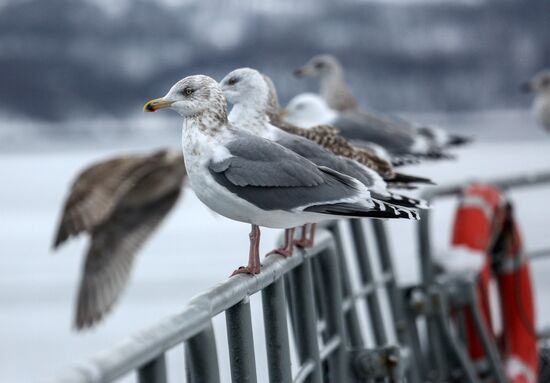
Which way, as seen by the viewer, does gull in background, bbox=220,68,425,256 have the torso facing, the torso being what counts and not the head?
to the viewer's left

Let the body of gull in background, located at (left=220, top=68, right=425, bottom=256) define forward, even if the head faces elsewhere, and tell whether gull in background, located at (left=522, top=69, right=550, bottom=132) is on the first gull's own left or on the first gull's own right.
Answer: on the first gull's own right

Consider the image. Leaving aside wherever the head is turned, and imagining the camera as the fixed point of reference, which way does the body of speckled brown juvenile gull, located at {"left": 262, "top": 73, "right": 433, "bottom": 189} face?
to the viewer's left

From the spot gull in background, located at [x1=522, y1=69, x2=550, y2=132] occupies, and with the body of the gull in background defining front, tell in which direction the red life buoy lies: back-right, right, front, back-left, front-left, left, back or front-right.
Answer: left

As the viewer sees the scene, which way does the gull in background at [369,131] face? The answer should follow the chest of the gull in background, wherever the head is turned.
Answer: to the viewer's left

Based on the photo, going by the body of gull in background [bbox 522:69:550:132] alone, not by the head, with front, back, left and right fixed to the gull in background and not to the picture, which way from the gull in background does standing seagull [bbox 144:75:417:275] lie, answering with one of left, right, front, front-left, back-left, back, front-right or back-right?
left

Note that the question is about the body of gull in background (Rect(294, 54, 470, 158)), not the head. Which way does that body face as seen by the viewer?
to the viewer's left

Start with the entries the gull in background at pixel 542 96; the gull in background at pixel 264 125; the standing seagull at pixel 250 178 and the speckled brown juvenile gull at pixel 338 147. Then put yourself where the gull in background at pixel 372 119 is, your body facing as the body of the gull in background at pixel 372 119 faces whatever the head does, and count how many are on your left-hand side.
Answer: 3

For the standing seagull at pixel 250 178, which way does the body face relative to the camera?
to the viewer's left

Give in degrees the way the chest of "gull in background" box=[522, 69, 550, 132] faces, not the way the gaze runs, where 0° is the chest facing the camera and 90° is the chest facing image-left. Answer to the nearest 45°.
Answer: approximately 90°

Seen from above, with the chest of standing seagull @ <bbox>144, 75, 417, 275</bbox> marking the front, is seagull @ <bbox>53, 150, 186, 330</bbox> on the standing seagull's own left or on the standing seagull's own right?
on the standing seagull's own right

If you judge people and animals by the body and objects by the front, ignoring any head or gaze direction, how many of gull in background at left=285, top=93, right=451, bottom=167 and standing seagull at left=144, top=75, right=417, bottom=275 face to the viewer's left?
2
